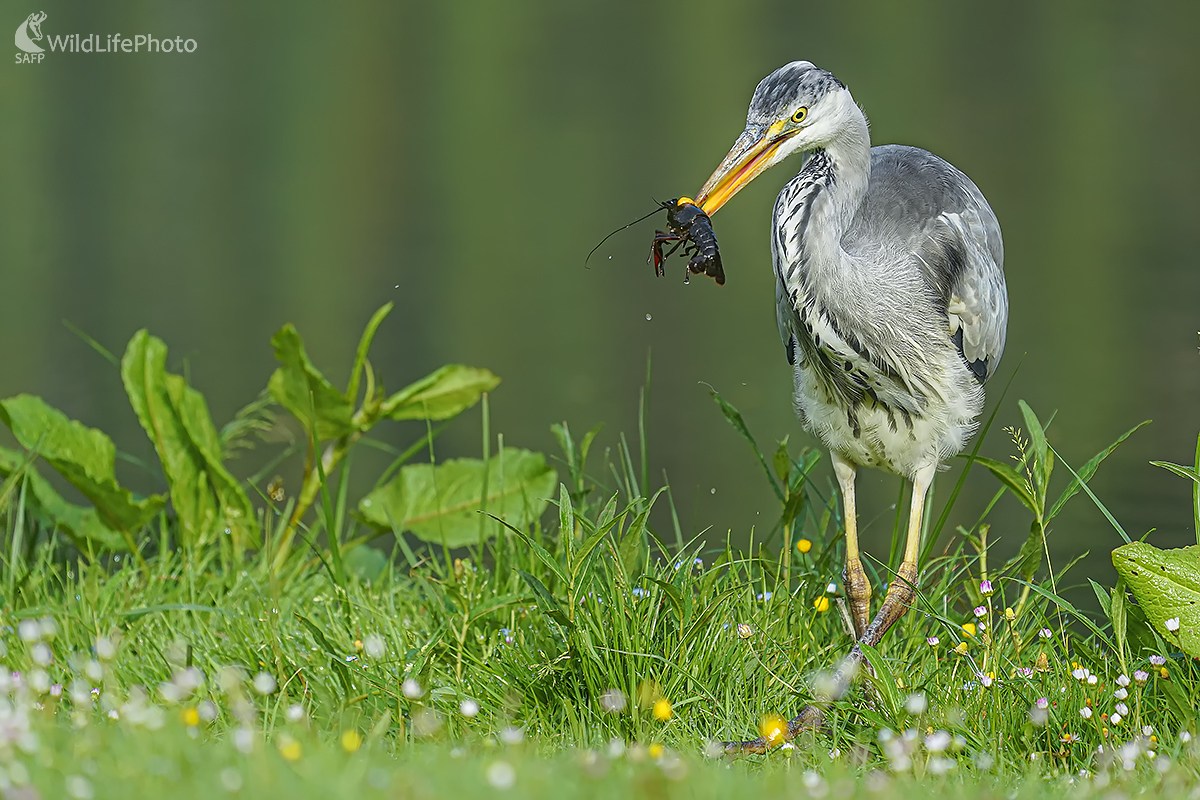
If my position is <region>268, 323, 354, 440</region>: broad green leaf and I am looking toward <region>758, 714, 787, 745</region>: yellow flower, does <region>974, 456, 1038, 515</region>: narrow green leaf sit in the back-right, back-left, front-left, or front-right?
front-left

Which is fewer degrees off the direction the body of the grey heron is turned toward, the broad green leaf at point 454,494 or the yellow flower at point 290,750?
the yellow flower

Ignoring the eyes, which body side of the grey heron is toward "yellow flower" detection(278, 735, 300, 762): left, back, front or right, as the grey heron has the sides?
front

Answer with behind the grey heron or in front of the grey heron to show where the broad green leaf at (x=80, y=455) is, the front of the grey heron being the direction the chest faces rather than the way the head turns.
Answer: in front

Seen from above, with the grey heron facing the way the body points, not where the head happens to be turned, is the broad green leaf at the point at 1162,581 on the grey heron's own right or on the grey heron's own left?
on the grey heron's own left

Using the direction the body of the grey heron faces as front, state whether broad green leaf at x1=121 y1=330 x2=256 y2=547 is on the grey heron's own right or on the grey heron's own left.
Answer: on the grey heron's own right

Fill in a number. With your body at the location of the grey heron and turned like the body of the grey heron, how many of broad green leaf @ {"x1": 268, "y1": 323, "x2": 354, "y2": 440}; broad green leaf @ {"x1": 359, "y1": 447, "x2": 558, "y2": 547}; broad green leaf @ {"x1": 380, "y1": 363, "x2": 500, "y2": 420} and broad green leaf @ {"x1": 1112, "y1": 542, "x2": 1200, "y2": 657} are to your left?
1

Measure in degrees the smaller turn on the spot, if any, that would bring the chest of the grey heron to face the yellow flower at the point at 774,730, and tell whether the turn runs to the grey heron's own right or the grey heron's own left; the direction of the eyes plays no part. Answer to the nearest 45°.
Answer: approximately 45° to the grey heron's own left

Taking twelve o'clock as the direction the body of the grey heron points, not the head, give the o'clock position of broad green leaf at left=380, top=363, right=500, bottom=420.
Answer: The broad green leaf is roughly at 2 o'clock from the grey heron.

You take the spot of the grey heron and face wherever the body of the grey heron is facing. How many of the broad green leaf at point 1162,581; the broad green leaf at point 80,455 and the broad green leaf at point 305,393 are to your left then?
1

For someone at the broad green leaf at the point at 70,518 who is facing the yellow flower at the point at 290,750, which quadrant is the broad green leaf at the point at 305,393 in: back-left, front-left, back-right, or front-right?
front-left
